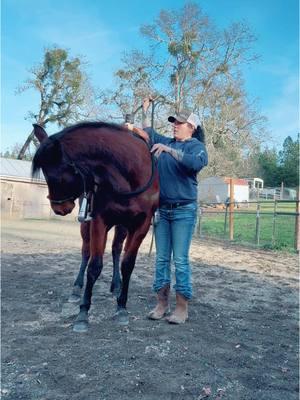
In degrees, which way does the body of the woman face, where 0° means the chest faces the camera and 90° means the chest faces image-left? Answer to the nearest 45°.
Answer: approximately 45°

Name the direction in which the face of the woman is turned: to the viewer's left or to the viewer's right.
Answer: to the viewer's left

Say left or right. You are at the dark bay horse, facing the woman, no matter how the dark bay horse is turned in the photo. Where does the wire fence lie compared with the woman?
left

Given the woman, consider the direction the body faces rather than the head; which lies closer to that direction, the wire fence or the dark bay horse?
the dark bay horse

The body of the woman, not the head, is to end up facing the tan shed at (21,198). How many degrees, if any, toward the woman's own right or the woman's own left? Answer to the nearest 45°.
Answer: approximately 90° to the woman's own right

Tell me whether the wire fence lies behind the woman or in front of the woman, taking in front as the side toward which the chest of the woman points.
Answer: behind

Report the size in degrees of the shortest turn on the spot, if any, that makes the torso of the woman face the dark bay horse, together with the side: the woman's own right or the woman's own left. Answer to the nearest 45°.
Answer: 0° — they already face it
